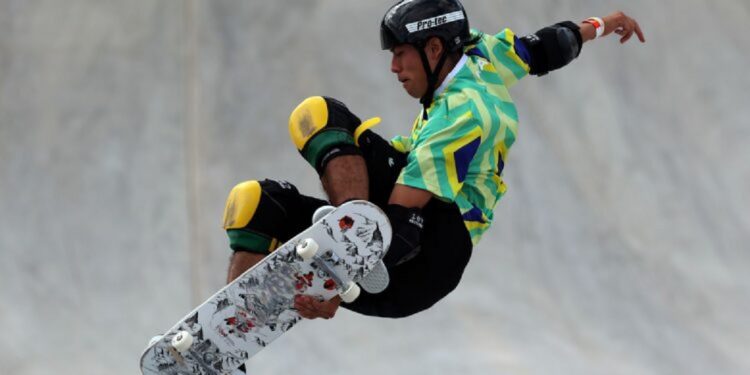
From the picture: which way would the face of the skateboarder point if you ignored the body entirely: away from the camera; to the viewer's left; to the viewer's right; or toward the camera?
to the viewer's left

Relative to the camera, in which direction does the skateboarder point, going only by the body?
to the viewer's left
